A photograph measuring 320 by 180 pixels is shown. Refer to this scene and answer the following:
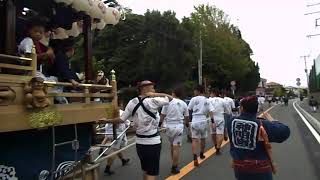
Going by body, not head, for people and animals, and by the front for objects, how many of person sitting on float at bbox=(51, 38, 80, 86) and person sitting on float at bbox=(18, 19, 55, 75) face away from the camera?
0

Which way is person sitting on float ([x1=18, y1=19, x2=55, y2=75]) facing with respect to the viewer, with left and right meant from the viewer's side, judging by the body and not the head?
facing the viewer and to the right of the viewer

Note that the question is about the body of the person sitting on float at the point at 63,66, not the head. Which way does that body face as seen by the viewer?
to the viewer's right
